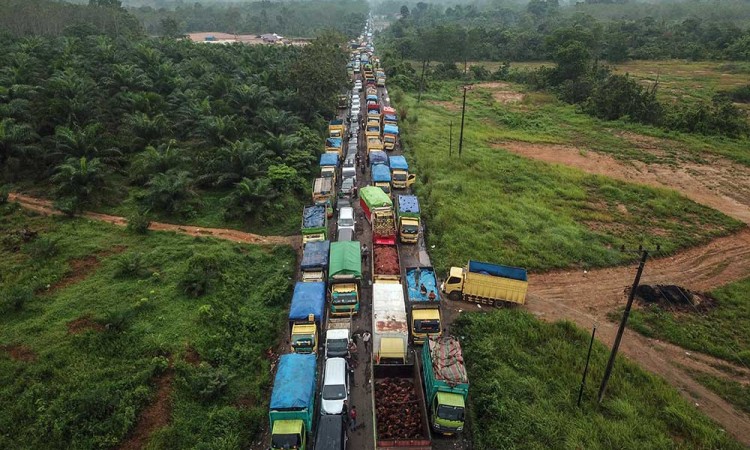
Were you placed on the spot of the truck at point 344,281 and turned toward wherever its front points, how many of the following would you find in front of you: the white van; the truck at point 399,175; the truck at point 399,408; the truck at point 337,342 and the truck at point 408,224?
3

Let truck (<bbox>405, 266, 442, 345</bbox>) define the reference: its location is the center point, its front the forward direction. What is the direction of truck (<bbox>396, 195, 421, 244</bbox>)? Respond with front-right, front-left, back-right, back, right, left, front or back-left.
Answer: back

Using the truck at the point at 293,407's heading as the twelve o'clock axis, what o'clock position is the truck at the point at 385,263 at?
the truck at the point at 385,263 is roughly at 7 o'clock from the truck at the point at 293,407.

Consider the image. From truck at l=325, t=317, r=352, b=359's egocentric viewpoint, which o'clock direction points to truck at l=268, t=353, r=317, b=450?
truck at l=268, t=353, r=317, b=450 is roughly at 1 o'clock from truck at l=325, t=317, r=352, b=359.

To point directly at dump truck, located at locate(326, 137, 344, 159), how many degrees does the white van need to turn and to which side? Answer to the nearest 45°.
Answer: approximately 180°

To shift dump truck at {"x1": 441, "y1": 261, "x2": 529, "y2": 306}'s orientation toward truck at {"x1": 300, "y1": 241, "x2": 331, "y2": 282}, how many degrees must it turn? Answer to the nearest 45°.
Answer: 0° — it already faces it

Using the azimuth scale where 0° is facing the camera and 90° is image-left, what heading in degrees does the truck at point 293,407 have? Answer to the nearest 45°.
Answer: approximately 0°

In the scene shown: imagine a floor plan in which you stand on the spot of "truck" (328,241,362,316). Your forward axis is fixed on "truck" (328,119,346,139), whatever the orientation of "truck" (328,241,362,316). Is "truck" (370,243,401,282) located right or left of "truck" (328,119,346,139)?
right

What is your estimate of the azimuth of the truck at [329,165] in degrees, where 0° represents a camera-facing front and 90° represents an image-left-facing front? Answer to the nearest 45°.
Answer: approximately 0°

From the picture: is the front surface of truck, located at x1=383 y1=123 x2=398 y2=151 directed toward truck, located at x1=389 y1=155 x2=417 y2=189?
yes

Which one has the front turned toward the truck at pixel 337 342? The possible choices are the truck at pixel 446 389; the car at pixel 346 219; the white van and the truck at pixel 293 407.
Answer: the car

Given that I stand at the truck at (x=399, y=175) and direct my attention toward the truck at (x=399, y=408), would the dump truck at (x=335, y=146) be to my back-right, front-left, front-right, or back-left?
back-right

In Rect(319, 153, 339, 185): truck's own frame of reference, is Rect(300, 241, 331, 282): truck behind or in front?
in front

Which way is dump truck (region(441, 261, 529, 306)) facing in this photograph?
to the viewer's left

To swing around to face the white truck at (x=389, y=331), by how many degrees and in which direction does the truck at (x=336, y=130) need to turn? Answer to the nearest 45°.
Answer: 0° — it already faces it
